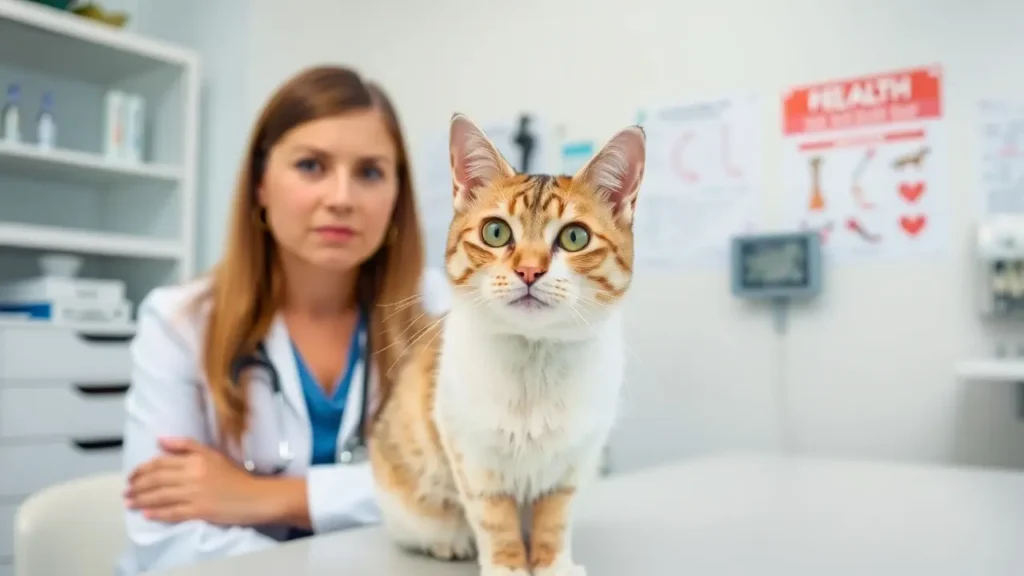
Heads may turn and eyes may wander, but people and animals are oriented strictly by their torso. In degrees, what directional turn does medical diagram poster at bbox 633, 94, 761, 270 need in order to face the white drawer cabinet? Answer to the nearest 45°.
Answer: approximately 90° to its right

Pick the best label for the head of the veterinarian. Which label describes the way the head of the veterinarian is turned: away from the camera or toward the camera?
toward the camera

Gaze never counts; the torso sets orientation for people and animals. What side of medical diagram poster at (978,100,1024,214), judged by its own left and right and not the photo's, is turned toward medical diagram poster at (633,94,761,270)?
right

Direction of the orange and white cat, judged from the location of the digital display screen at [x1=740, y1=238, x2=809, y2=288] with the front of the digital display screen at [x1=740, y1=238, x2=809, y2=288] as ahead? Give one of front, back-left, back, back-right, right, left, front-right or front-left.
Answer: front

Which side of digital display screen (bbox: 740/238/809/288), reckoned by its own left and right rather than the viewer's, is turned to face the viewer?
front

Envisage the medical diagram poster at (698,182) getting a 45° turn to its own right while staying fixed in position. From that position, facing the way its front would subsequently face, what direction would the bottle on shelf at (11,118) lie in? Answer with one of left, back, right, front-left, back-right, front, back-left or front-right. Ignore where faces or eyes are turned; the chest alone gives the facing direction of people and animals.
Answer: front-right

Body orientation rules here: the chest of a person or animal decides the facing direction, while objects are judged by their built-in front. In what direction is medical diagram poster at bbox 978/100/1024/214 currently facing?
toward the camera

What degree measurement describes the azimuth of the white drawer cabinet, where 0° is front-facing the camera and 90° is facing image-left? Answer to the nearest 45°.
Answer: approximately 315°

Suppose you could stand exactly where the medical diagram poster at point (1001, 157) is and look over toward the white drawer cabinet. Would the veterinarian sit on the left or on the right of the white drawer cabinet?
left

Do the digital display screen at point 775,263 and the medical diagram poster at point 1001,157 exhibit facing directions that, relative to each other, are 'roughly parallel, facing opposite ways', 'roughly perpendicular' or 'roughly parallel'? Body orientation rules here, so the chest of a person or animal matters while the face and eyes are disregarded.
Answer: roughly parallel
